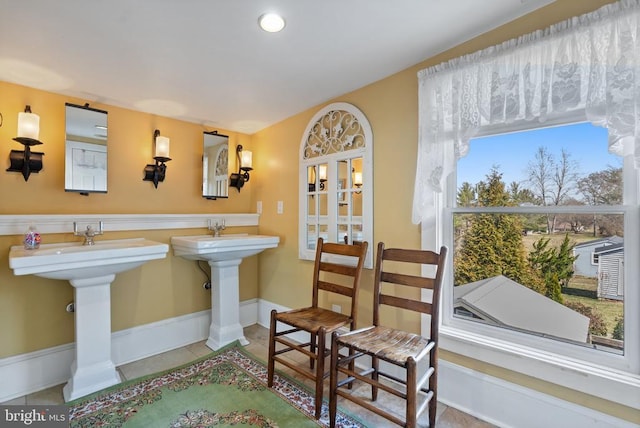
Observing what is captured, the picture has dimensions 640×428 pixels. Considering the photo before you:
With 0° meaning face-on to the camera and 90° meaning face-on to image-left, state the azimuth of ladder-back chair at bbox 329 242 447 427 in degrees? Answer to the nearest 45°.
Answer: approximately 45°

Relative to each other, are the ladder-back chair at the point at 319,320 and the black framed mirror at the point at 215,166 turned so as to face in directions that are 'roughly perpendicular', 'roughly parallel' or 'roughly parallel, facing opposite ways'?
roughly perpendicular

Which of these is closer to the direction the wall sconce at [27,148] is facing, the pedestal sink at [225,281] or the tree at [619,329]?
the tree

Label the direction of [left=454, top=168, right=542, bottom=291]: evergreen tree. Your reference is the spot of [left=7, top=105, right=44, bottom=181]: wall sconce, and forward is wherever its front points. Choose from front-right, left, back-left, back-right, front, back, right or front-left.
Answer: front-left

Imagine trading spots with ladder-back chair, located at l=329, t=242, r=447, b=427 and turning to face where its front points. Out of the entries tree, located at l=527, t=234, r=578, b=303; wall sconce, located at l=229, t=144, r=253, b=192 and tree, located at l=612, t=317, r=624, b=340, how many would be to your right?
1

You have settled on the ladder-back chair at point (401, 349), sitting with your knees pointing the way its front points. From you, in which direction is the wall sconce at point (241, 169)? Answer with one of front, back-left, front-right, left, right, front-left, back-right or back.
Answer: right

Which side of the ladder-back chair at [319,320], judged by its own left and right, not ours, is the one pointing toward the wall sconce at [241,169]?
right

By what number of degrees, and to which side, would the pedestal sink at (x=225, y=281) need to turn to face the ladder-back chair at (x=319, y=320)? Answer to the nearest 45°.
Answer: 0° — it already faces it

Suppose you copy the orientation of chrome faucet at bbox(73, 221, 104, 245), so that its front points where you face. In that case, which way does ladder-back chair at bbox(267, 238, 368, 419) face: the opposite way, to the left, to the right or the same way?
to the right

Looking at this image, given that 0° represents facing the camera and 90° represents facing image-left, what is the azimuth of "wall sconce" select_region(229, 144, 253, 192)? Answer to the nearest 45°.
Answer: approximately 315°

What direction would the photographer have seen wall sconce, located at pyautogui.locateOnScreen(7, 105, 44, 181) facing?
facing the viewer

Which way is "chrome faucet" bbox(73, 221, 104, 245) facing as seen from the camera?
toward the camera

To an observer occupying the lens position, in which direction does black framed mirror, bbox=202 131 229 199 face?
facing the viewer and to the right of the viewer

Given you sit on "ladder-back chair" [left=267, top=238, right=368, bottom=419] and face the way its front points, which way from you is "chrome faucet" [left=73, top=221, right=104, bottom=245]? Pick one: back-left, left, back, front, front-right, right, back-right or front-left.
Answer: front-right
